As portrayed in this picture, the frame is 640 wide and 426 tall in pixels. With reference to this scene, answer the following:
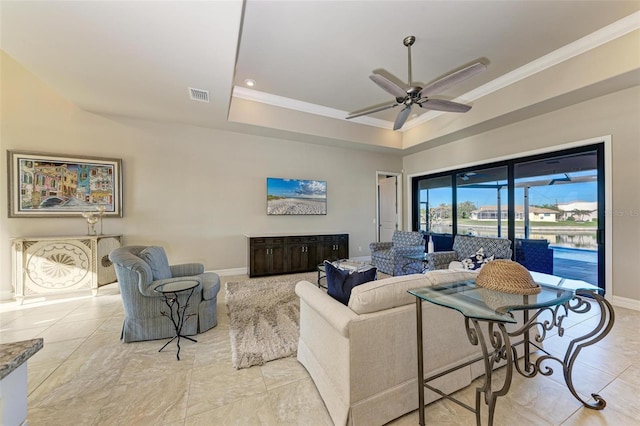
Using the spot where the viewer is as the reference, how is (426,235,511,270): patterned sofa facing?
facing the viewer and to the left of the viewer

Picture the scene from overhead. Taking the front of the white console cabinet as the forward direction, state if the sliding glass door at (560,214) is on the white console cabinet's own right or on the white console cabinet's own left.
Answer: on the white console cabinet's own left

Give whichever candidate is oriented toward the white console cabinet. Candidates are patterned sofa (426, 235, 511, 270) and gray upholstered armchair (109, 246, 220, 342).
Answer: the patterned sofa

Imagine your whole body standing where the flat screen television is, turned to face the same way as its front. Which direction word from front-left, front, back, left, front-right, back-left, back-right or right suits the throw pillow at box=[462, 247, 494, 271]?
front-left

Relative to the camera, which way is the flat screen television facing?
toward the camera

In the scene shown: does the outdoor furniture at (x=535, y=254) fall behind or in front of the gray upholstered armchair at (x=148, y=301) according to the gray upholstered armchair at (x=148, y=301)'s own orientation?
in front

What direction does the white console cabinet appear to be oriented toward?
toward the camera

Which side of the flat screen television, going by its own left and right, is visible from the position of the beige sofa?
front

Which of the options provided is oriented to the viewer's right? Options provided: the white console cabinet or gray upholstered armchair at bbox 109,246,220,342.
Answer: the gray upholstered armchair

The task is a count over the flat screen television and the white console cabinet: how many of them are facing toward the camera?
2

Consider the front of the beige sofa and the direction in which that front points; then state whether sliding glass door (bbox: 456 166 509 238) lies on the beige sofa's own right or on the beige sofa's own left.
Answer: on the beige sofa's own right

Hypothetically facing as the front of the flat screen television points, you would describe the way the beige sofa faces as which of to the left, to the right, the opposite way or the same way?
the opposite way

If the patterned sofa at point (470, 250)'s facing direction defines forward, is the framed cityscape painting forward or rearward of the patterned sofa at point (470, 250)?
forward

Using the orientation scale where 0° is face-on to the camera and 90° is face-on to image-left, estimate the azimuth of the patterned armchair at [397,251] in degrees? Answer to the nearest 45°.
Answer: approximately 45°

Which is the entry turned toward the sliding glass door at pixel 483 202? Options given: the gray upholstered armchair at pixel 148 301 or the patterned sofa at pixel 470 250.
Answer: the gray upholstered armchair

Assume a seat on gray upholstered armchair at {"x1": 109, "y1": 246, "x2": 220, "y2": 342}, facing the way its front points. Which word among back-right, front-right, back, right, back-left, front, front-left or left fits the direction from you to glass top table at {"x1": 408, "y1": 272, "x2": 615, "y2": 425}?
front-right
